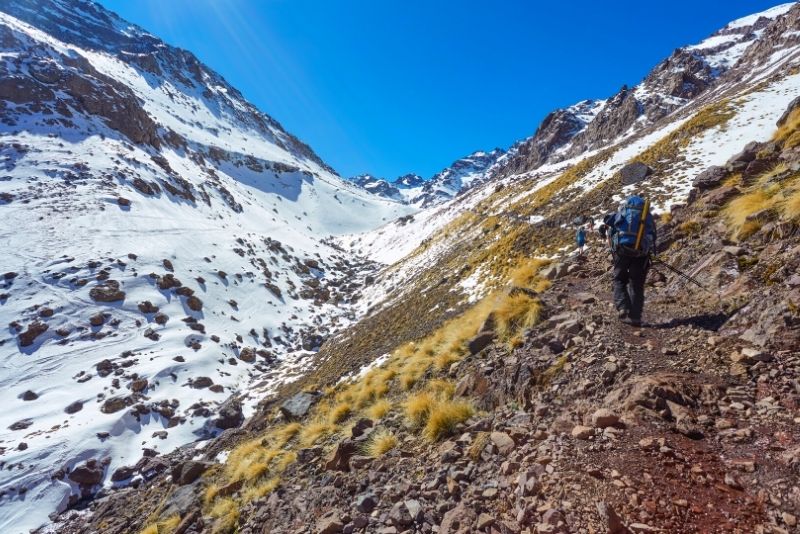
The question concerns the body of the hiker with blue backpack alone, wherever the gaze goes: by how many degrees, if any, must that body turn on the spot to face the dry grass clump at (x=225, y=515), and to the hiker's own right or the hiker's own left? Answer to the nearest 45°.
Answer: approximately 135° to the hiker's own left

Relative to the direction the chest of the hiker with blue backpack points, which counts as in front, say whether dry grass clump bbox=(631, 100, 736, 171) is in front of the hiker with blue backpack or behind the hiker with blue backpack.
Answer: in front

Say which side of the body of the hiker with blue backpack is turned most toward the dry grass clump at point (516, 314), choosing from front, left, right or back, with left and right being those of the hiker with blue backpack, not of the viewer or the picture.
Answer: left

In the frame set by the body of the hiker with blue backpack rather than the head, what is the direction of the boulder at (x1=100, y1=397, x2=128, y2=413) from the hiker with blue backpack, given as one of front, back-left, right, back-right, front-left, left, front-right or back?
left

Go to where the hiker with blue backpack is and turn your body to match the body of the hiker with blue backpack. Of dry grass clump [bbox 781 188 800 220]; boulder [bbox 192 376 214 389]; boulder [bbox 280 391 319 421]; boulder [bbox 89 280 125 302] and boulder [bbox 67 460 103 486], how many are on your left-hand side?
4

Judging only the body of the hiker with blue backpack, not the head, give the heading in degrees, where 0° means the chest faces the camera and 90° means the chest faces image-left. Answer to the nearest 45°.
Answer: approximately 180°

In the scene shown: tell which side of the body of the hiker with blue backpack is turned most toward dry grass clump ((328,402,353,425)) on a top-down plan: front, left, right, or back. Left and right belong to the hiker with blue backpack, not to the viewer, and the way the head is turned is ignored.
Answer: left

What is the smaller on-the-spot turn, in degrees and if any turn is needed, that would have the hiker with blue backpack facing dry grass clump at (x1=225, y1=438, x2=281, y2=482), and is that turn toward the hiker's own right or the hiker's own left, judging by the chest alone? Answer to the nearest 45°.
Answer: approximately 90° to the hiker's own left

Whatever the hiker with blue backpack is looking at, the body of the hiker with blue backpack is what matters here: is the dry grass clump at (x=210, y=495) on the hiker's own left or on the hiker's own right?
on the hiker's own left

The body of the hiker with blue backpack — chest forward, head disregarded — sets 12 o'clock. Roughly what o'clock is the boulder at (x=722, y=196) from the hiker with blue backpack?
The boulder is roughly at 1 o'clock from the hiker with blue backpack.

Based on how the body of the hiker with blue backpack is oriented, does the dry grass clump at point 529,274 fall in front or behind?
in front

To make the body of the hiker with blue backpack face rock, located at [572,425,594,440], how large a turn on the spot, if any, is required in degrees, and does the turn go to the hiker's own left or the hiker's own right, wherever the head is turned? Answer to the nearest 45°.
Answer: approximately 180°

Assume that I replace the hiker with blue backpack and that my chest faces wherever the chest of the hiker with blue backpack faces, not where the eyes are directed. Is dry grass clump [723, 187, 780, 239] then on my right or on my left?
on my right

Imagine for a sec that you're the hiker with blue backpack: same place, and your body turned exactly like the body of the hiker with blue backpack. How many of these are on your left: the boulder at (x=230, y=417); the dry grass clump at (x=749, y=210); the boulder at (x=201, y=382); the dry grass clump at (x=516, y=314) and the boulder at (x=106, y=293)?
4

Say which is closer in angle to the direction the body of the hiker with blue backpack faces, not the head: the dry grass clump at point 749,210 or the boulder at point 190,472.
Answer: the dry grass clump
